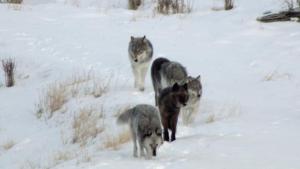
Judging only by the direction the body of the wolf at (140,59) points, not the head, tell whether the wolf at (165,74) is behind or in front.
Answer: in front

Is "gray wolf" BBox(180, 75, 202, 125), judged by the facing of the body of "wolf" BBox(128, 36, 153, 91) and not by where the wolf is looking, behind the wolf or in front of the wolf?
in front

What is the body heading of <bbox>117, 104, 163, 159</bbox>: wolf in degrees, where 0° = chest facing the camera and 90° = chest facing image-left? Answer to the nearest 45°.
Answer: approximately 315°

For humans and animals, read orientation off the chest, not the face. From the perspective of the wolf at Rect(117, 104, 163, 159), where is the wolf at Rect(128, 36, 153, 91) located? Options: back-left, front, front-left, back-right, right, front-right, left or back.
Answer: back-left

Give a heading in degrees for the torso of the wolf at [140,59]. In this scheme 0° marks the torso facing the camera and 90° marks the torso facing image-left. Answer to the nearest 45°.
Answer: approximately 0°

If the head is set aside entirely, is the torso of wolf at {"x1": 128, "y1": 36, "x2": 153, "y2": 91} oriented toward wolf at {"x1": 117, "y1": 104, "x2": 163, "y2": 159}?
yes

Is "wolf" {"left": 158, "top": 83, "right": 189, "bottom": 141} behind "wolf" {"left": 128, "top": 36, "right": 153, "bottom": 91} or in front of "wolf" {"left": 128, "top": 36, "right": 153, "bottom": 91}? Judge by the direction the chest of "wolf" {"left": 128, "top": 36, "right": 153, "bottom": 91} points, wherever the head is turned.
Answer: in front

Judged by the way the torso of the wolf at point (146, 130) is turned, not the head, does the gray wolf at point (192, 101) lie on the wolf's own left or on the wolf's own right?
on the wolf's own left
